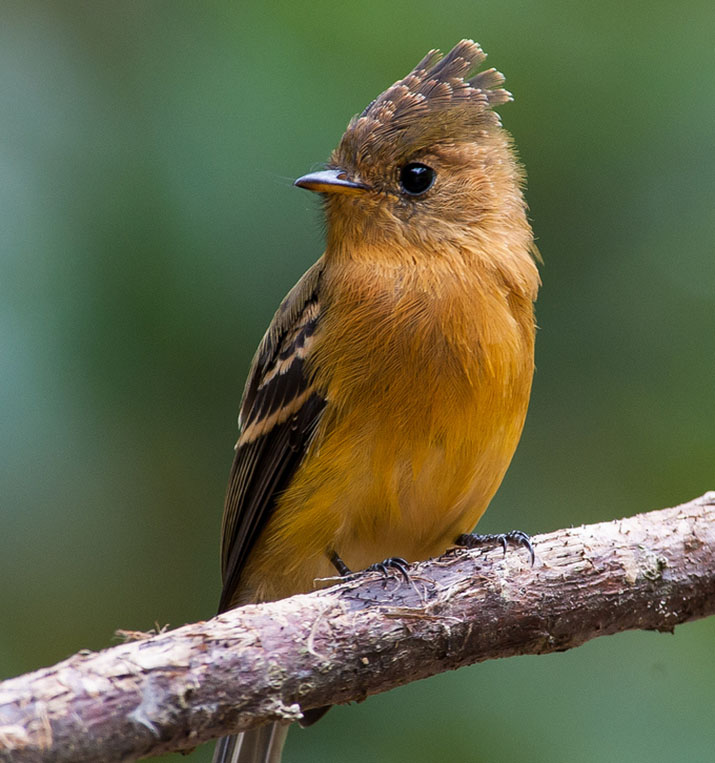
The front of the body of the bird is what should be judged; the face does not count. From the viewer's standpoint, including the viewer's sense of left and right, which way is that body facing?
facing the viewer and to the right of the viewer
